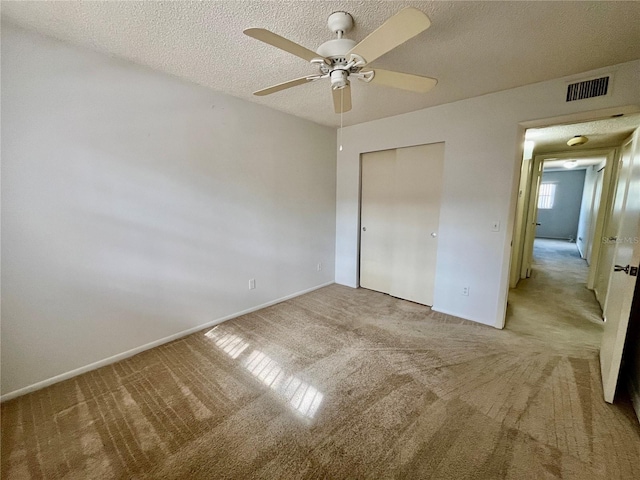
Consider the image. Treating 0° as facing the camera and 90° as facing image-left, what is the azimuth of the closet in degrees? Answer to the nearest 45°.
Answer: approximately 45°

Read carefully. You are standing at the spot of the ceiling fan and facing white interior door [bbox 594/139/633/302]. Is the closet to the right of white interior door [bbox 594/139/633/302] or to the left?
left

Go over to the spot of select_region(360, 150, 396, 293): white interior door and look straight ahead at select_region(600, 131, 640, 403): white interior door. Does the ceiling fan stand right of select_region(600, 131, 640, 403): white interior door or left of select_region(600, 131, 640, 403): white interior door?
right

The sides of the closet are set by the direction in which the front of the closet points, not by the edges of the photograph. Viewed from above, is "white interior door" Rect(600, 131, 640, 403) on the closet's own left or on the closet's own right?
on the closet's own left

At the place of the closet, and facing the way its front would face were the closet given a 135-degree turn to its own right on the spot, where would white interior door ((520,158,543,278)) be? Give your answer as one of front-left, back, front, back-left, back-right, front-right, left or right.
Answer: front-right
